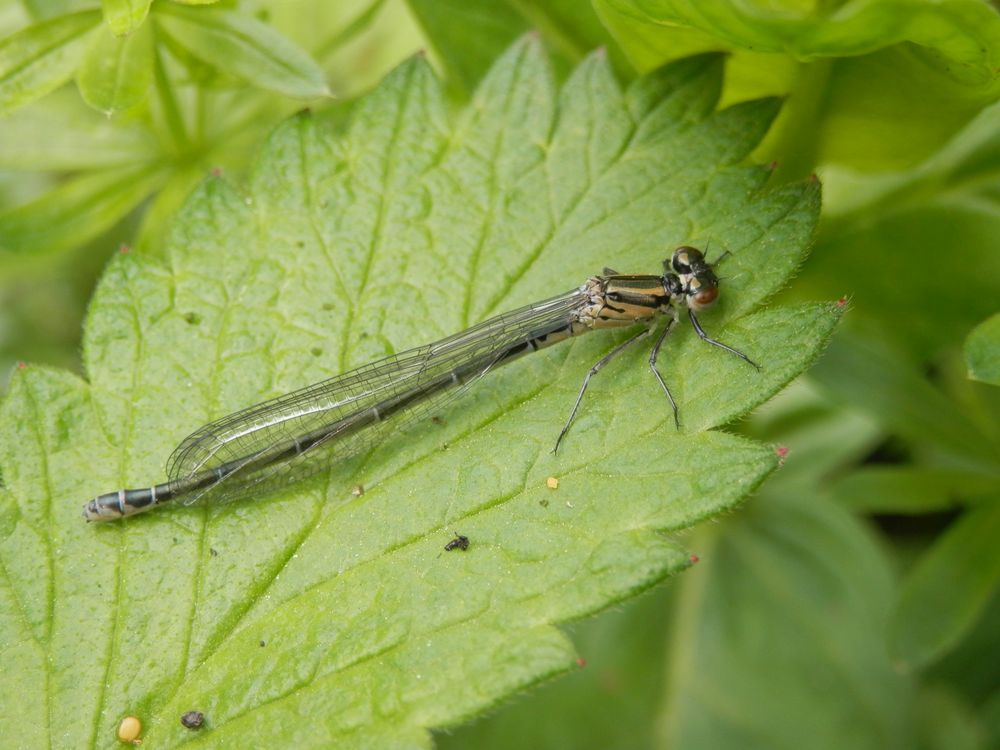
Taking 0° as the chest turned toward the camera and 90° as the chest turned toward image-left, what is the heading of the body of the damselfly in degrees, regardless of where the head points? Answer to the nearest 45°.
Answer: approximately 270°

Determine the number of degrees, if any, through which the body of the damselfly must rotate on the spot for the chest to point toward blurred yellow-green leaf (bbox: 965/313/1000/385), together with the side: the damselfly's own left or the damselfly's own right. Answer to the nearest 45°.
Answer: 0° — it already faces it
